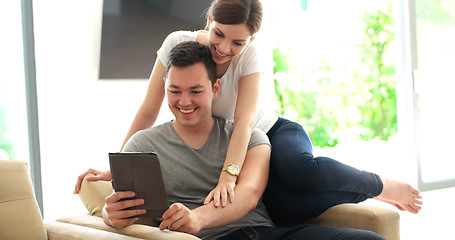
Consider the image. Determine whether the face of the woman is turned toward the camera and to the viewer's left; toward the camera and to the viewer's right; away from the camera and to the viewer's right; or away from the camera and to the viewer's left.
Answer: toward the camera and to the viewer's left

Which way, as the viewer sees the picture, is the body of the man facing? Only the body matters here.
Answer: toward the camera

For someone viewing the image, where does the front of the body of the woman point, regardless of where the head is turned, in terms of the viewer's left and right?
facing the viewer and to the left of the viewer

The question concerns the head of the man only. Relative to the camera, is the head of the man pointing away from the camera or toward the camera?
toward the camera
